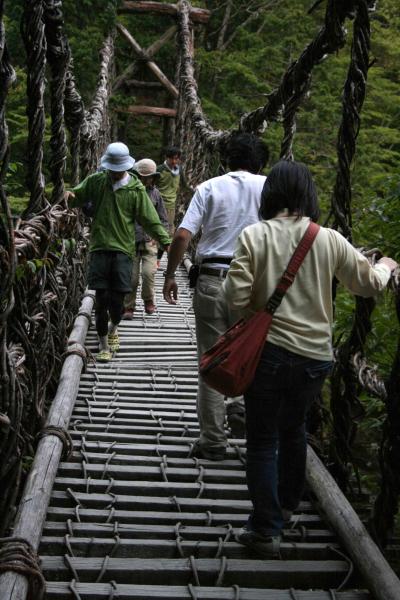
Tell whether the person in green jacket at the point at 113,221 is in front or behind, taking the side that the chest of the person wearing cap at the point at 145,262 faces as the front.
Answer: in front

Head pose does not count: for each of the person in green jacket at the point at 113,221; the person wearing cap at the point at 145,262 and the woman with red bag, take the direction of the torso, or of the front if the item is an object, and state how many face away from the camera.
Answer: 1

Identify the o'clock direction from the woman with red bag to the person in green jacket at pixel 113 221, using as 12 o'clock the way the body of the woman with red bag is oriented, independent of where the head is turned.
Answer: The person in green jacket is roughly at 11 o'clock from the woman with red bag.

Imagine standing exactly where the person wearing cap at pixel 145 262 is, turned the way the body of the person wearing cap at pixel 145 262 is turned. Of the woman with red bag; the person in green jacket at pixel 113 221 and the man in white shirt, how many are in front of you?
3

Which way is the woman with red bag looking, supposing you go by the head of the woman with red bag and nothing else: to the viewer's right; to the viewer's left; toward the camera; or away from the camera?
away from the camera

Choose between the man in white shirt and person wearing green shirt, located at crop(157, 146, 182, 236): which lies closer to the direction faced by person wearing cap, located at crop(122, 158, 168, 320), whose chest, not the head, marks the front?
the man in white shirt

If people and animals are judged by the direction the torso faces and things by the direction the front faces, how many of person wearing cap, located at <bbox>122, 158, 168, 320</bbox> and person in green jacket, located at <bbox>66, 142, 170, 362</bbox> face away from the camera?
0

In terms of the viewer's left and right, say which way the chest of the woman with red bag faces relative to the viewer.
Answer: facing away from the viewer

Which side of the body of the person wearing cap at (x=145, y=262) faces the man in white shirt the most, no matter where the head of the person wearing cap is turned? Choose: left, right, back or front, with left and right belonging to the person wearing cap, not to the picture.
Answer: front

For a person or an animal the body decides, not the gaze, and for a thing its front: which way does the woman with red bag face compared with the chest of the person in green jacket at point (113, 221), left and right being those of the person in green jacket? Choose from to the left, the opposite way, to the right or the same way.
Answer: the opposite way

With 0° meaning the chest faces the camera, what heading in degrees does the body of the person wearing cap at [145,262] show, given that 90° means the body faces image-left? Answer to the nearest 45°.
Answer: approximately 0°

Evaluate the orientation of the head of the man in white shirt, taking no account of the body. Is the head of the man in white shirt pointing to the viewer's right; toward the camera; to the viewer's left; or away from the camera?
away from the camera

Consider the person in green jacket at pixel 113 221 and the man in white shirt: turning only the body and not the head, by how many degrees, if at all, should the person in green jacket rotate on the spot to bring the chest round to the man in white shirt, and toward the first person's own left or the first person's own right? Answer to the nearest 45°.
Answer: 0° — they already face them
